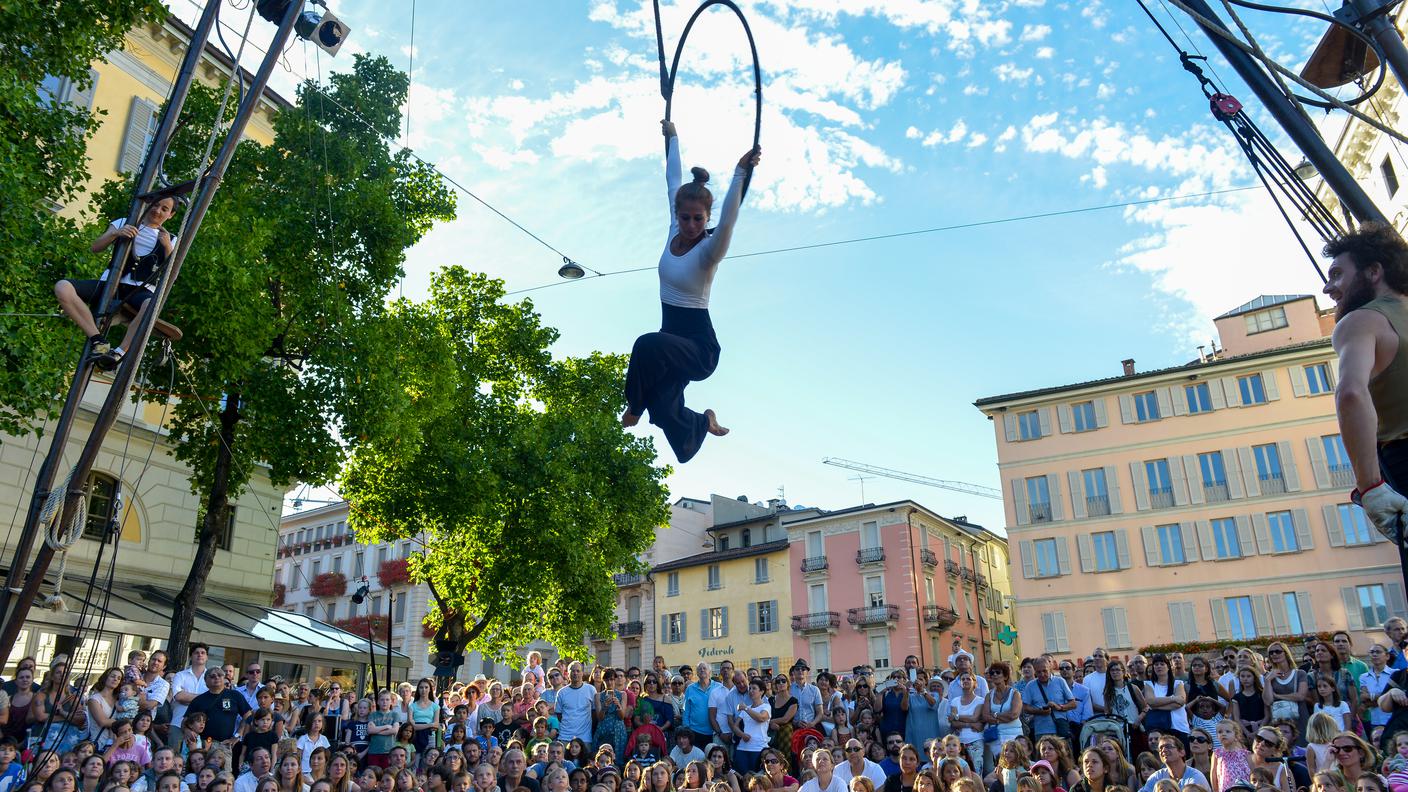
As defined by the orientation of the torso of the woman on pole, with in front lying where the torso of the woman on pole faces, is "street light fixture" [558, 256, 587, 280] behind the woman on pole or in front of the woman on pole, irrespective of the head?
behind

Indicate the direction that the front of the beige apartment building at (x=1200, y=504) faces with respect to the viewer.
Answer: facing the viewer

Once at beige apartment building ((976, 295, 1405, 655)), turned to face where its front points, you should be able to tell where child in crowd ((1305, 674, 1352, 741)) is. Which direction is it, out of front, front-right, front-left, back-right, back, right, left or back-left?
front

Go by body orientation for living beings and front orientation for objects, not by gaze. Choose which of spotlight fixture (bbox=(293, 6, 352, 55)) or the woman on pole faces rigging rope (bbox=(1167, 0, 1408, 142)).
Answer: the spotlight fixture

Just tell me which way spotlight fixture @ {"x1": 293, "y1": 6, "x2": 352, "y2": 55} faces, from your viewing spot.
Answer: facing the viewer and to the right of the viewer

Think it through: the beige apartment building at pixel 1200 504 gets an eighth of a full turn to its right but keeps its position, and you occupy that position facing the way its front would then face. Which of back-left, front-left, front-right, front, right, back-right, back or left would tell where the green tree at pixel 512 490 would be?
front

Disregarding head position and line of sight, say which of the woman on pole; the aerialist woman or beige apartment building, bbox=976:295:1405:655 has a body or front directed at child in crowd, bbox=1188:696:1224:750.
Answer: the beige apartment building

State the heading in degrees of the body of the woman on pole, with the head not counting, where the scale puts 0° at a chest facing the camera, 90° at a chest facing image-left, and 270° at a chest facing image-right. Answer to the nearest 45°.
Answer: approximately 45°

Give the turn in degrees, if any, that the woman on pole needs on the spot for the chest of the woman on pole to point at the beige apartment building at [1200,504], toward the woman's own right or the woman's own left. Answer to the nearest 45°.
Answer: approximately 135° to the woman's own left

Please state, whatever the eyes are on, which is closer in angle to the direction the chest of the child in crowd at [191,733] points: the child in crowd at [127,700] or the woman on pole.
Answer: the woman on pole

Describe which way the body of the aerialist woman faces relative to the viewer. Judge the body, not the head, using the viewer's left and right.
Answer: facing the viewer and to the left of the viewer

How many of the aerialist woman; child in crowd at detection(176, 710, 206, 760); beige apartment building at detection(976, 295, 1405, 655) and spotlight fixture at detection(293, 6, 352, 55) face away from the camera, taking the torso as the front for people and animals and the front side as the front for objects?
0

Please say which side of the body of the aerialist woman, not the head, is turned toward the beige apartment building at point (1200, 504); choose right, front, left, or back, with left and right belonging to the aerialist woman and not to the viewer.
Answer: back

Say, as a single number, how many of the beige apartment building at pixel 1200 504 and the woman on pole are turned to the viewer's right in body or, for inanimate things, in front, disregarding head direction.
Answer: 0

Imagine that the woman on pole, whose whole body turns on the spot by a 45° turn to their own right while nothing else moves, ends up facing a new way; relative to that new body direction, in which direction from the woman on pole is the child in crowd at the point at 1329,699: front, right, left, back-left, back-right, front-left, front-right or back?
back

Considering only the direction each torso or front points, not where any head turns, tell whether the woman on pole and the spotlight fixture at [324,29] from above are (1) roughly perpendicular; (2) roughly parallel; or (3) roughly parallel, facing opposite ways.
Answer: roughly perpendicular

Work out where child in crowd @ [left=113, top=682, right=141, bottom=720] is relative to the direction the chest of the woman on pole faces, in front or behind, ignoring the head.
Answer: behind

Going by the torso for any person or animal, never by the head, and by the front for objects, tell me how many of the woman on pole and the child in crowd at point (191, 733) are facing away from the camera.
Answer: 0
